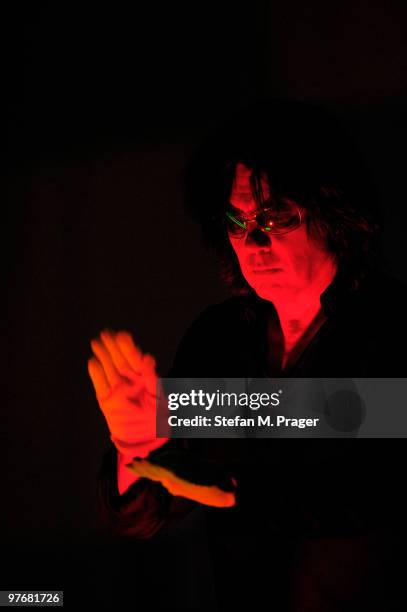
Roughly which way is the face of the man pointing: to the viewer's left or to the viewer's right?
to the viewer's left

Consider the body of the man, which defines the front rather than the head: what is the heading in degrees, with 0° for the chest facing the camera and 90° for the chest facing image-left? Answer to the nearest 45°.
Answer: approximately 45°
